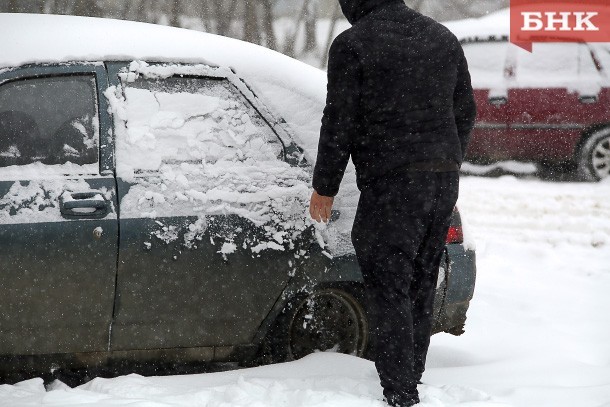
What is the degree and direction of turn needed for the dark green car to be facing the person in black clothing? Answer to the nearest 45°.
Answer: approximately 135° to its left

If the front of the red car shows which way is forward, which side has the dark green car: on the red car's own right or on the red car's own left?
on the red car's own left

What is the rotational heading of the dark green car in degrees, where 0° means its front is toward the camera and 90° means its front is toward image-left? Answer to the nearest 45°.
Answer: approximately 90°

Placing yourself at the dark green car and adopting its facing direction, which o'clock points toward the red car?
The red car is roughly at 4 o'clock from the dark green car.

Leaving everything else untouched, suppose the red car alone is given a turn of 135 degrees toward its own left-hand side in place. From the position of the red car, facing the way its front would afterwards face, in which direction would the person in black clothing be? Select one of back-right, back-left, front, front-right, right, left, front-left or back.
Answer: front-right

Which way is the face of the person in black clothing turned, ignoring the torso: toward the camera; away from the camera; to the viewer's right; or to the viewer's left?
away from the camera
